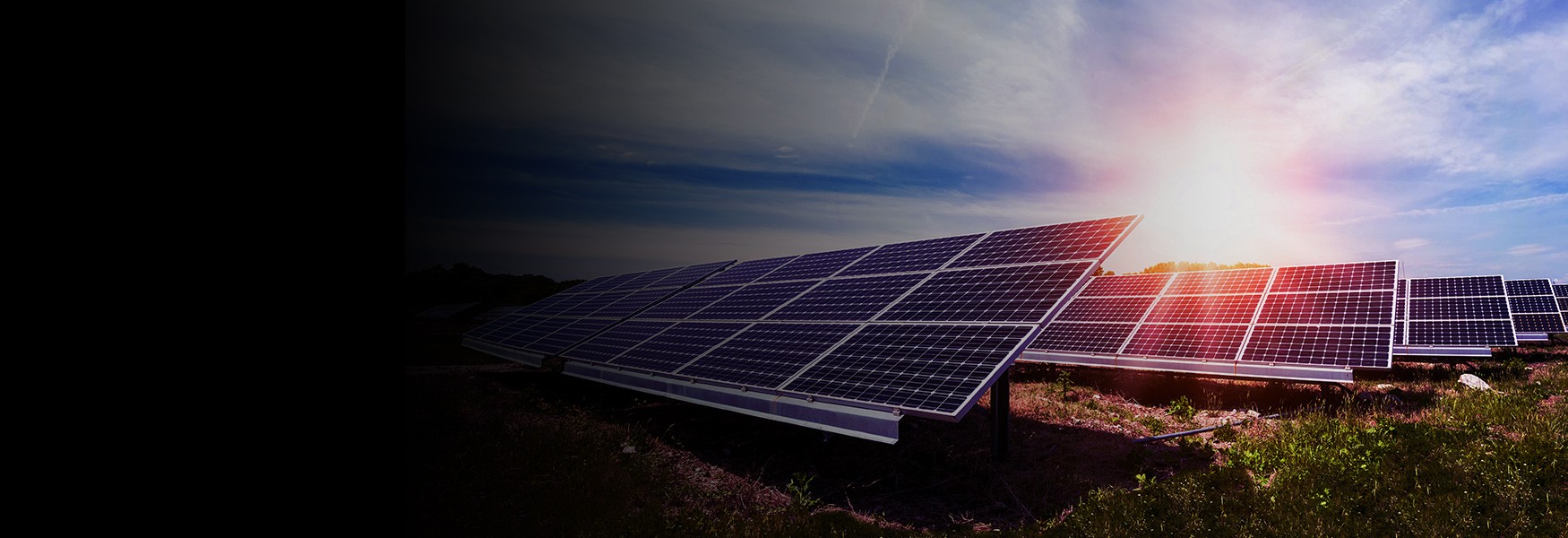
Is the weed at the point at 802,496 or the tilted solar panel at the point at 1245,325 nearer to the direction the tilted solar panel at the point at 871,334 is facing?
the weed

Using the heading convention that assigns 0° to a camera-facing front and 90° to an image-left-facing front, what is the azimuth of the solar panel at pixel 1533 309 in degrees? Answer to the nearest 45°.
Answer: approximately 0°

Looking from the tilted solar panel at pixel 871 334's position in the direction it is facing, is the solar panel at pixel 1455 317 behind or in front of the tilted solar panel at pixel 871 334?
behind

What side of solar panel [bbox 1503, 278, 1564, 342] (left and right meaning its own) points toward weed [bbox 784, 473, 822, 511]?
front

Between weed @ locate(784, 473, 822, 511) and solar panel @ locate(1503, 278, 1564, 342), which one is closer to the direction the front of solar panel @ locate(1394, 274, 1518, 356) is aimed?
the weed

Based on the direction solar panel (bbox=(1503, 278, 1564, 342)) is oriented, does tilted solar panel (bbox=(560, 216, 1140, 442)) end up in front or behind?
in front

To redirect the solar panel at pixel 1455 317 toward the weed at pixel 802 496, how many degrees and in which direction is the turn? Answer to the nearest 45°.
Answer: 0° — it already faces it

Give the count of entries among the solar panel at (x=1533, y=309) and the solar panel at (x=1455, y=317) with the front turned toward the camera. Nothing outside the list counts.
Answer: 2
